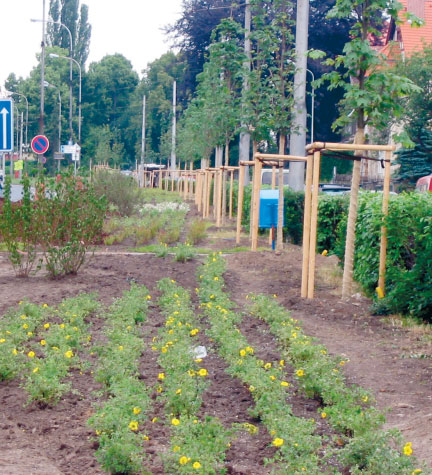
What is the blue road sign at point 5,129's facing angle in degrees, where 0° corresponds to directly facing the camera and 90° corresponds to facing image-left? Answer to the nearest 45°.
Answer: approximately 0°

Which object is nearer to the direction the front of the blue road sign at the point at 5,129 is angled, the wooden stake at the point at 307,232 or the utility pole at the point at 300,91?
the wooden stake

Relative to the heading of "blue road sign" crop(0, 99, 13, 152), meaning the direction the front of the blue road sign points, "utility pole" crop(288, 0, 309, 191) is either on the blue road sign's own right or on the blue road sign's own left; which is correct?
on the blue road sign's own left

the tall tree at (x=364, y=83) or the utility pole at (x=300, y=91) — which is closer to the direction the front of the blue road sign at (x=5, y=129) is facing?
the tall tree
